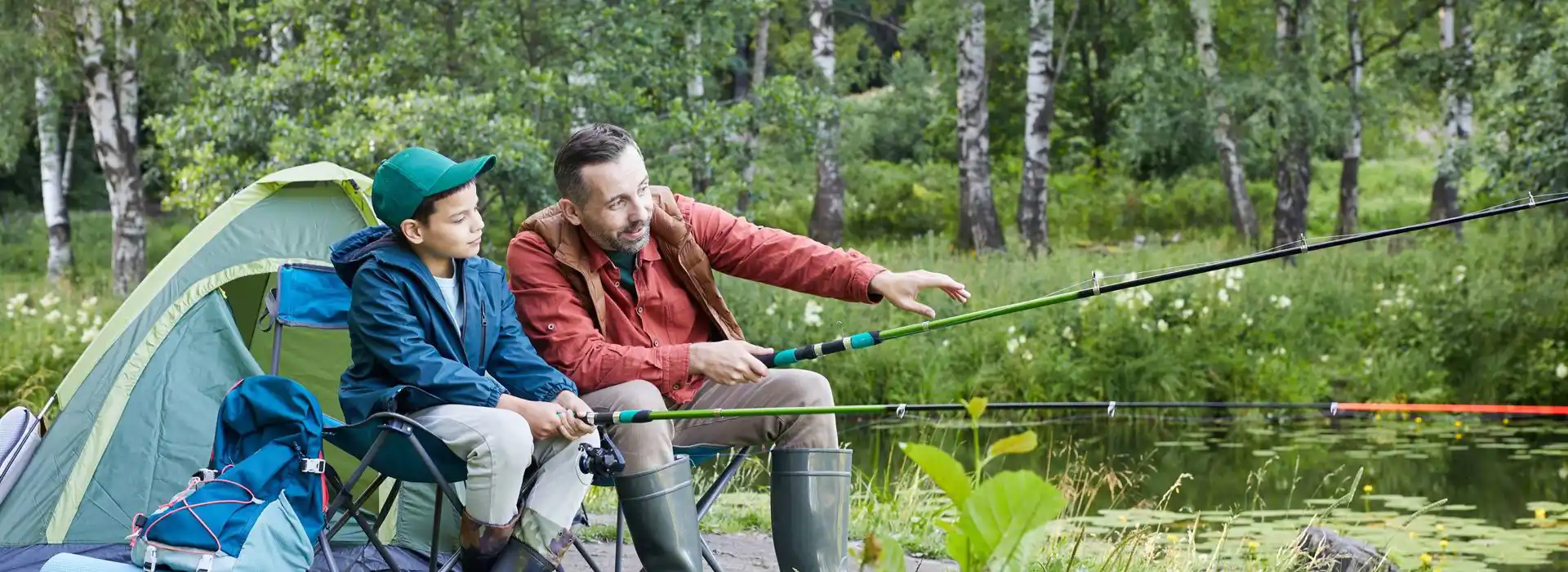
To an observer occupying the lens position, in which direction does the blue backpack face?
facing the viewer and to the left of the viewer

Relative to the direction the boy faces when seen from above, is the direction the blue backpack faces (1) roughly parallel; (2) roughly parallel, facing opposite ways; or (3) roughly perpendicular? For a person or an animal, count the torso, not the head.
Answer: roughly perpendicular

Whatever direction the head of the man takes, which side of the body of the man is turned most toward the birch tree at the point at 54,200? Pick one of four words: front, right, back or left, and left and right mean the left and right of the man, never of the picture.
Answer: back

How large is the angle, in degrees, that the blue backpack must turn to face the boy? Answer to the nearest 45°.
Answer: approximately 135° to its left

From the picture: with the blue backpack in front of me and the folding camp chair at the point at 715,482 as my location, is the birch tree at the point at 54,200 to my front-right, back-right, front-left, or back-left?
front-right

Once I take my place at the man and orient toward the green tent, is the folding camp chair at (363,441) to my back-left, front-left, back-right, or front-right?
front-left

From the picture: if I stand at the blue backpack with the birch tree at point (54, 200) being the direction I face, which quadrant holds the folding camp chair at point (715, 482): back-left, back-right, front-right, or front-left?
back-right

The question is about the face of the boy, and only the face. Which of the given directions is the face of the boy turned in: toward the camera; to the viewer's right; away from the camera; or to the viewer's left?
to the viewer's right

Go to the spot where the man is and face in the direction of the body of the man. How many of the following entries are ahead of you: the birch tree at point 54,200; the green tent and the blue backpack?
0

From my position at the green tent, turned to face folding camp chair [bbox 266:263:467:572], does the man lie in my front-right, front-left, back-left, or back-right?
front-left

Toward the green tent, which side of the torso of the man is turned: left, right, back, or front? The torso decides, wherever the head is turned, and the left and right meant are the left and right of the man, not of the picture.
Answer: back

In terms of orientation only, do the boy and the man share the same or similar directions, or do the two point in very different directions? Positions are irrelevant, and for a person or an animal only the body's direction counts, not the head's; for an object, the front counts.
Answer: same or similar directions

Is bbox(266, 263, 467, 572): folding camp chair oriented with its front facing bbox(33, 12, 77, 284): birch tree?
no

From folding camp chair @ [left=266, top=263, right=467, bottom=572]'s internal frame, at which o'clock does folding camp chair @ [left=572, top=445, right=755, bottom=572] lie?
folding camp chair @ [left=572, top=445, right=755, bottom=572] is roughly at 11 o'clock from folding camp chair @ [left=266, top=263, right=467, bottom=572].

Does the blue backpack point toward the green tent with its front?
no

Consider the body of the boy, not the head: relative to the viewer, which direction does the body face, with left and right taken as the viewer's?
facing the viewer and to the right of the viewer

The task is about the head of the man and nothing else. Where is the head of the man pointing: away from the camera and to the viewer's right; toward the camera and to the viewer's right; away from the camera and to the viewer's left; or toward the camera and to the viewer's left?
toward the camera and to the viewer's right
